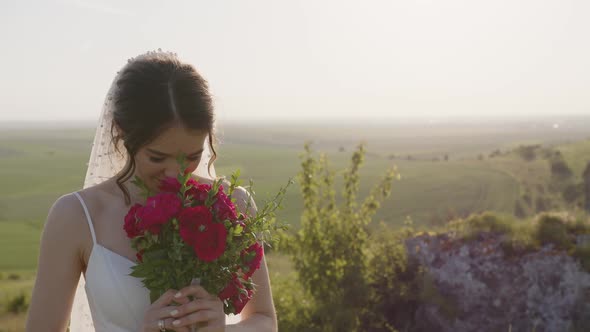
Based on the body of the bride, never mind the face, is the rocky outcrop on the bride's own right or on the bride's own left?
on the bride's own left

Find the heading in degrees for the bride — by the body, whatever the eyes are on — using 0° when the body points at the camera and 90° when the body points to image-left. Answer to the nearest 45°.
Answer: approximately 315°

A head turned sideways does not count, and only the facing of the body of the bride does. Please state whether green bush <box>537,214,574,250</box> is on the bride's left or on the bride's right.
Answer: on the bride's left

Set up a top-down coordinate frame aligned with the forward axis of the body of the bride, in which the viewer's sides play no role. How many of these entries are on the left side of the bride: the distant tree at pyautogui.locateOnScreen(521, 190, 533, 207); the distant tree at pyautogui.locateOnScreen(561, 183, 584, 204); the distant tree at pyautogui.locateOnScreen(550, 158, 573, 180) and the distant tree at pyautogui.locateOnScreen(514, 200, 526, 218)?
4

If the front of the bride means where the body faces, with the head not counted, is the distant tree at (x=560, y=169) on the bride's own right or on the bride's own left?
on the bride's own left

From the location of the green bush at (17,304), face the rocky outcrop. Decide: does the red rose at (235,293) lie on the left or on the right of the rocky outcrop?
right

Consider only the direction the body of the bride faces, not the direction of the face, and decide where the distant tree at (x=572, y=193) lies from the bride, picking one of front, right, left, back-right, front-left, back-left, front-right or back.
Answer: left
